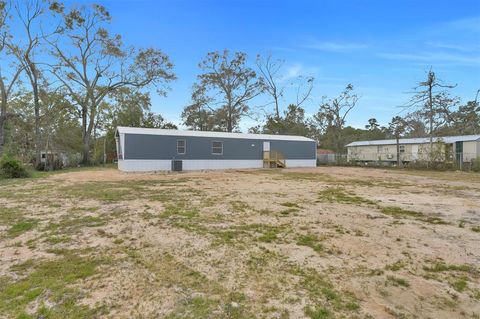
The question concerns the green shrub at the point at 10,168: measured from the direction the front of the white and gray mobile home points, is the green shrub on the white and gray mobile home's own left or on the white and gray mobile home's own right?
on the white and gray mobile home's own right

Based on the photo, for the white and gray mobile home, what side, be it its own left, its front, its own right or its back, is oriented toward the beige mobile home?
left

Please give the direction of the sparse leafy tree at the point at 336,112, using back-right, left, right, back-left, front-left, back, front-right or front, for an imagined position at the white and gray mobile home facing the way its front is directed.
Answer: back-left

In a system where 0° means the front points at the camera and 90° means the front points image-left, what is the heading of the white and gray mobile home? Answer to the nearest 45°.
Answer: approximately 0°

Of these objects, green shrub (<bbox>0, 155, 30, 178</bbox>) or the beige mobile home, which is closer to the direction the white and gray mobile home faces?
the green shrub
